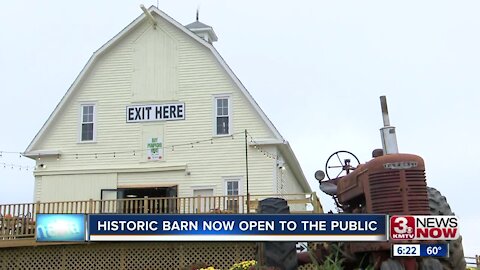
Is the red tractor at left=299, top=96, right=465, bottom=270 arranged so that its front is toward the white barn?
no

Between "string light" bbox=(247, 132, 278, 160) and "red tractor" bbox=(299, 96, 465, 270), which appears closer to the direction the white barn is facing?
the red tractor

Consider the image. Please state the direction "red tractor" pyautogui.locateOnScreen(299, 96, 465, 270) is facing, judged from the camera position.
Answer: facing the viewer and to the right of the viewer

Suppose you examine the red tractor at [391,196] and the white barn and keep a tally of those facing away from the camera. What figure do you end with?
0

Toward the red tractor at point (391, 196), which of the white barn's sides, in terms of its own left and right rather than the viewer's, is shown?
front

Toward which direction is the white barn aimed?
toward the camera

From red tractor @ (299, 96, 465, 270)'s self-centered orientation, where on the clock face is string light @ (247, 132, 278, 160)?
The string light is roughly at 7 o'clock from the red tractor.
